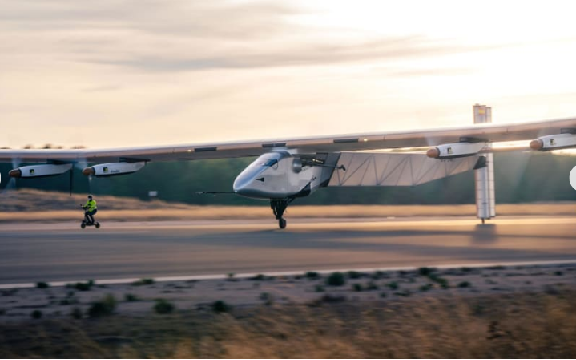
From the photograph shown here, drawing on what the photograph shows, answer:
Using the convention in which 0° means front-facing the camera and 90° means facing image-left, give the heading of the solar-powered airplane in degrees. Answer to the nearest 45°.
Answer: approximately 45°
